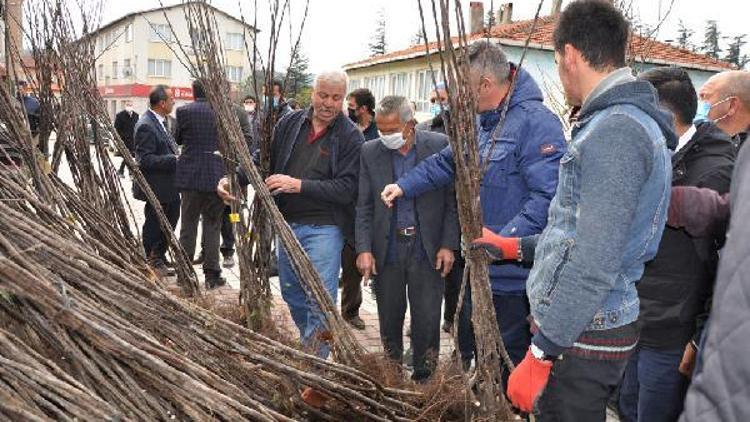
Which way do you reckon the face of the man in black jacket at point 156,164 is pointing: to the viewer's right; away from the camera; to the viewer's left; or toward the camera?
to the viewer's right

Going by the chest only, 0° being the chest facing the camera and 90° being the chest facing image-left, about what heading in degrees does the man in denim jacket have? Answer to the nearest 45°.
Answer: approximately 90°

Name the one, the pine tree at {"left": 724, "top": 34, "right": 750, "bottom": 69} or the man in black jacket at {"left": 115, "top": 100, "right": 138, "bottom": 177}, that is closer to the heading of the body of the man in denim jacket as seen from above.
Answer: the man in black jacket

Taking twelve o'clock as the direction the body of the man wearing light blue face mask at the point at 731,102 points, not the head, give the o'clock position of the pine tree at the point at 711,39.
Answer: The pine tree is roughly at 3 o'clock from the man wearing light blue face mask.

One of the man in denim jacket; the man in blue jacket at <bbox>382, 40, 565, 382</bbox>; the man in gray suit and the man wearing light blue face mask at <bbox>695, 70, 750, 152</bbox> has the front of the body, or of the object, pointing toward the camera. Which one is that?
the man in gray suit

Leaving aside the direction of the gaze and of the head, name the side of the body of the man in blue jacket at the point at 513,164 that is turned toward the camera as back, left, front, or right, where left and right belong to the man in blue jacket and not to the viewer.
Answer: left

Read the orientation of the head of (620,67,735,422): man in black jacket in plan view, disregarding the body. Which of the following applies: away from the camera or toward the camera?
away from the camera

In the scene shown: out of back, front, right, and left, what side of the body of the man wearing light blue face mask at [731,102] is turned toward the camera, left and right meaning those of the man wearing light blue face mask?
left

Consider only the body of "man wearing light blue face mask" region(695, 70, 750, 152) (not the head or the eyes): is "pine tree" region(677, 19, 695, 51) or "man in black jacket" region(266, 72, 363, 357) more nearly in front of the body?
the man in black jacket

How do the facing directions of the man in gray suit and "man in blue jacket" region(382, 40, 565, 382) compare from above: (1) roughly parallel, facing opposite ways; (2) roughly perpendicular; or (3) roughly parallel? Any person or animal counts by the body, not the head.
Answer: roughly perpendicular
